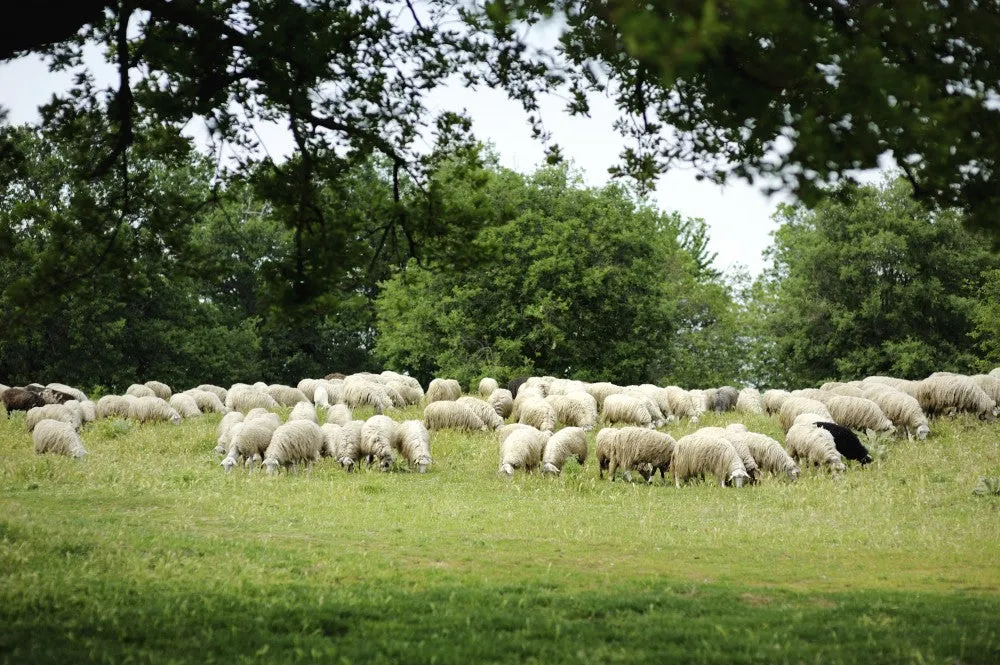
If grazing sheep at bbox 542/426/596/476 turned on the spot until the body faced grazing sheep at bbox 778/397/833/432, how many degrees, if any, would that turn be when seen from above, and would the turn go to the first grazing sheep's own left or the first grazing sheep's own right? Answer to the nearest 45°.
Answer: approximately 180°

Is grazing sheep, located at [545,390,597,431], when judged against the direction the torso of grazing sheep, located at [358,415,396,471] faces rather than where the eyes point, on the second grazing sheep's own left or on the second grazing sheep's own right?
on the second grazing sheep's own left

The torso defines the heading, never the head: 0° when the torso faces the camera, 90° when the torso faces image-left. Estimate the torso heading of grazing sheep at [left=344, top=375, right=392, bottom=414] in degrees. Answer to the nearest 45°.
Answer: approximately 270°

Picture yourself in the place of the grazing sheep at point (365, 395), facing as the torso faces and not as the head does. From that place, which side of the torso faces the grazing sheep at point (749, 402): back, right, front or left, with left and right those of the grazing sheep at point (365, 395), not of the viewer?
front

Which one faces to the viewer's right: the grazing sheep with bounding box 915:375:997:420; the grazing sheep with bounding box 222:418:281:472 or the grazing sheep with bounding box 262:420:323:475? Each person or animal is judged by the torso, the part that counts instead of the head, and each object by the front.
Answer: the grazing sheep with bounding box 915:375:997:420

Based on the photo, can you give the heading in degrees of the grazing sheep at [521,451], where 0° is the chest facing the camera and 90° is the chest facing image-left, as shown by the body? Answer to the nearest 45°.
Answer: approximately 45°

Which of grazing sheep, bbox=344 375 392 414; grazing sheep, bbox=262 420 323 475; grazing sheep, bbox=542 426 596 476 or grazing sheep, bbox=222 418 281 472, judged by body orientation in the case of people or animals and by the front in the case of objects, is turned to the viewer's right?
grazing sheep, bbox=344 375 392 414

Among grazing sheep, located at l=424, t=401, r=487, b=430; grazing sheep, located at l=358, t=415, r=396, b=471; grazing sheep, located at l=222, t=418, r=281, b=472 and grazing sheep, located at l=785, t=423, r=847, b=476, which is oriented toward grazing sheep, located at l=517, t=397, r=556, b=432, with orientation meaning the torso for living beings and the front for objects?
grazing sheep, located at l=424, t=401, r=487, b=430

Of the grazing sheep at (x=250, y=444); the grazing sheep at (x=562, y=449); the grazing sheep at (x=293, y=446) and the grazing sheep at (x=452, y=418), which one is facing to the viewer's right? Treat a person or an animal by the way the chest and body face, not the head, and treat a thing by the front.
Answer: the grazing sheep at (x=452, y=418)
